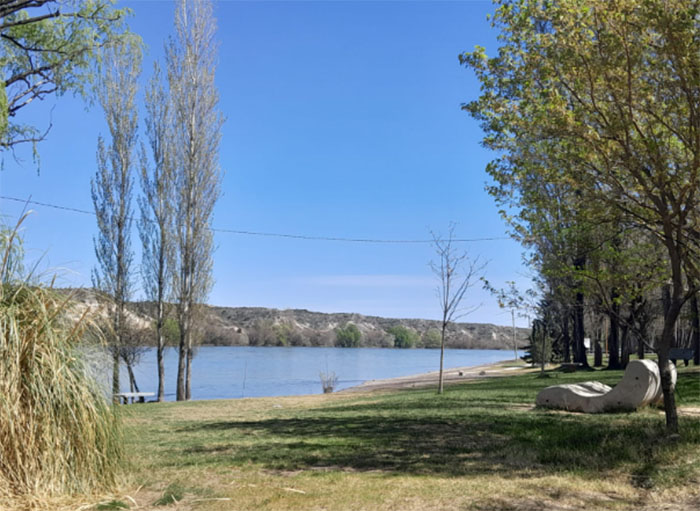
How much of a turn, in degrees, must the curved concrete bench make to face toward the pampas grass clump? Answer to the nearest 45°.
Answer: approximately 45° to its left

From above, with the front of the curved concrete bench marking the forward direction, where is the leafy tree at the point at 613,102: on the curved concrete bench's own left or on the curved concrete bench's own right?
on the curved concrete bench's own left

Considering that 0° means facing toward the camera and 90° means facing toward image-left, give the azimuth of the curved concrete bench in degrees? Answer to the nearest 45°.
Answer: approximately 90°
